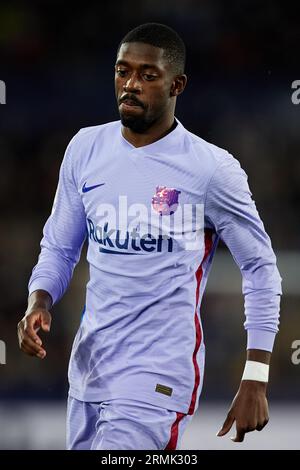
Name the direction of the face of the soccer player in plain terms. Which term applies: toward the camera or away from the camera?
toward the camera

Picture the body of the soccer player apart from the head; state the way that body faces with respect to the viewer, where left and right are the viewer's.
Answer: facing the viewer and to the left of the viewer
